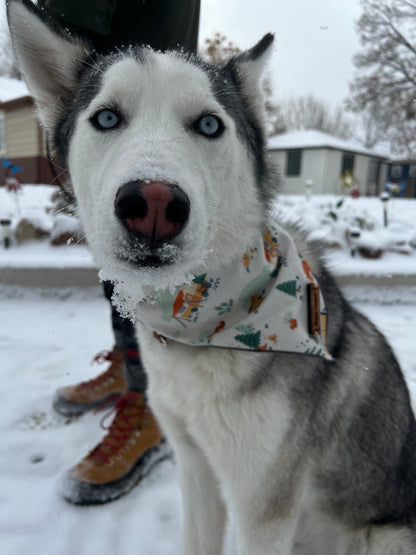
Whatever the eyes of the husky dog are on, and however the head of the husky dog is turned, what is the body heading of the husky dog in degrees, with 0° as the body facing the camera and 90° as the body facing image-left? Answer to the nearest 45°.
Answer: approximately 45°

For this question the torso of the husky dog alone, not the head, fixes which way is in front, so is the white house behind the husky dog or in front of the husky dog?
behind
